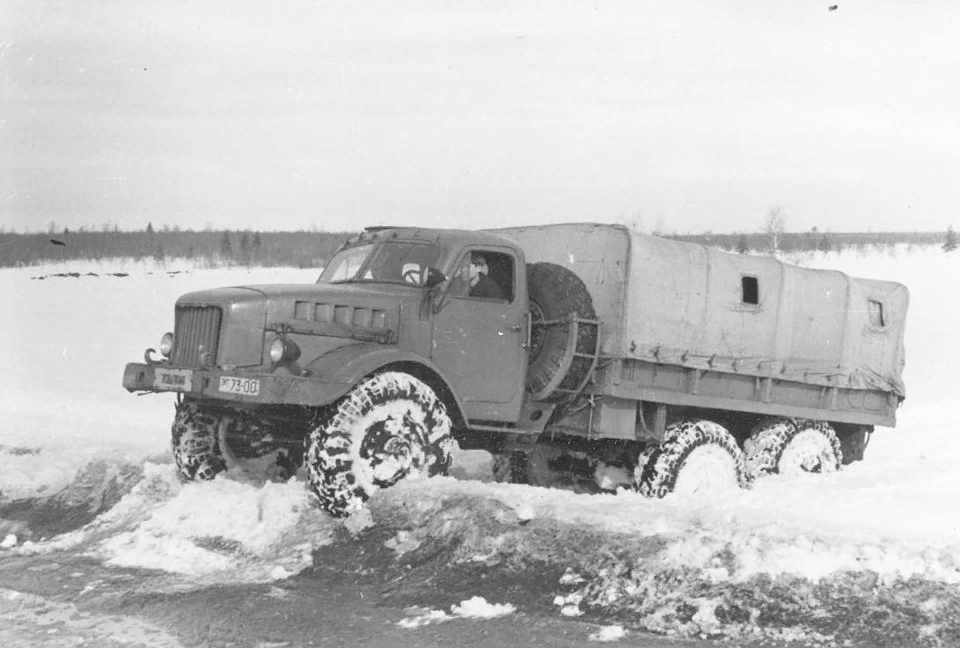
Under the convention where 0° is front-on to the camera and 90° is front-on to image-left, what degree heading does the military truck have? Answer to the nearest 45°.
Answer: approximately 45°

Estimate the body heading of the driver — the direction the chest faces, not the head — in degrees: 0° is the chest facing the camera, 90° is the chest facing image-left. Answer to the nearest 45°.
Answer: approximately 45°
